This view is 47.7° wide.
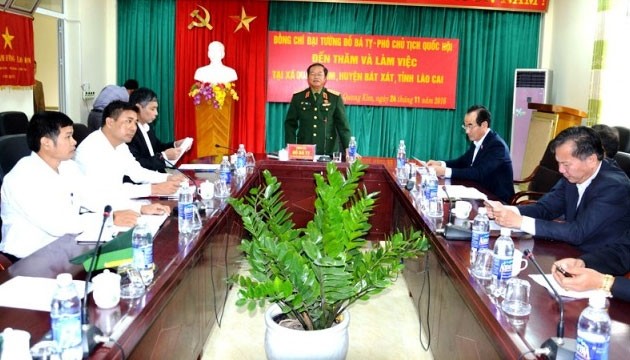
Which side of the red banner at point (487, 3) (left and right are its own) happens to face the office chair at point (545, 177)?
front

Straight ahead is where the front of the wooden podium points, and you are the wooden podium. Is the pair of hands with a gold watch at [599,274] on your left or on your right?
on your left

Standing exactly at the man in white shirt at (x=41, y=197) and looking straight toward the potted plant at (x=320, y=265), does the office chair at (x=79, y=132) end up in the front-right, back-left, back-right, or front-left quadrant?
back-left

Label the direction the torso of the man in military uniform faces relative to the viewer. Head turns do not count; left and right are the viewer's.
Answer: facing the viewer

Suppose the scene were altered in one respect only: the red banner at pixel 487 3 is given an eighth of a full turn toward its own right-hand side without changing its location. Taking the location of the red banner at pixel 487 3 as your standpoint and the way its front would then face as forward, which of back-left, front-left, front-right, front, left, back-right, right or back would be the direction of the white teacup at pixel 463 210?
front-left

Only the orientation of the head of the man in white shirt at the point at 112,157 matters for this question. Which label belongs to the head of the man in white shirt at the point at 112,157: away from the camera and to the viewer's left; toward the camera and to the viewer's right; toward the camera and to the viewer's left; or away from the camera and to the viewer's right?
toward the camera and to the viewer's right

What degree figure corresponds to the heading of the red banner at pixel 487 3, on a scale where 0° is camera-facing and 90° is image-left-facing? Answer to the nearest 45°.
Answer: approximately 0°

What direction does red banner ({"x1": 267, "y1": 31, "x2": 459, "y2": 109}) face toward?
toward the camera

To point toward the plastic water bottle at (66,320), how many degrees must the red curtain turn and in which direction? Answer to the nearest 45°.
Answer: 0° — it already faces it

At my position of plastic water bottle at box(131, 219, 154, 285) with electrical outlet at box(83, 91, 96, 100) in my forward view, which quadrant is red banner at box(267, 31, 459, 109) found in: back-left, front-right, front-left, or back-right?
front-right

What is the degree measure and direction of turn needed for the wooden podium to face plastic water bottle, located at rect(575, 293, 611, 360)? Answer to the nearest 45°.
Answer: approximately 45° to its left

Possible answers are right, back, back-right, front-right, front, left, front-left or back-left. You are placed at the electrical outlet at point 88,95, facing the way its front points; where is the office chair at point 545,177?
front-left
